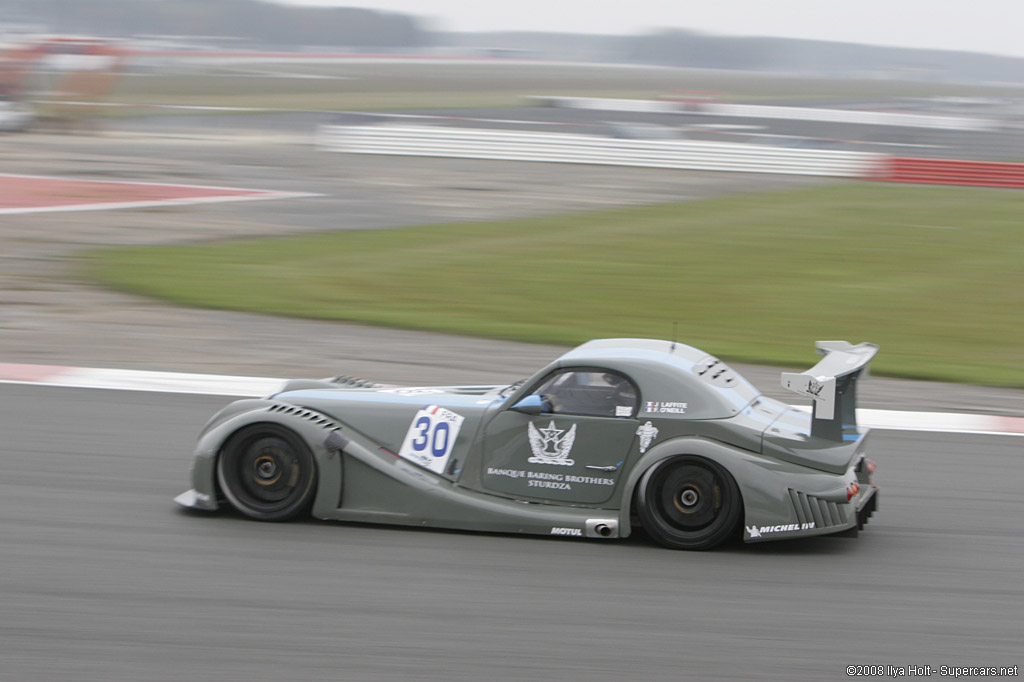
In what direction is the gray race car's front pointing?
to the viewer's left

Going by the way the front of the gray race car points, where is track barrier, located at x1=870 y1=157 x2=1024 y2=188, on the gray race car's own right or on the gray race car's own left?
on the gray race car's own right

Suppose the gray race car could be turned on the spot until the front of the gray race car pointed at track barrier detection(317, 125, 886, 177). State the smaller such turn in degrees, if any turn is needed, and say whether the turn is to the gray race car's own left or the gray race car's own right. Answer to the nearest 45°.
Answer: approximately 90° to the gray race car's own right
